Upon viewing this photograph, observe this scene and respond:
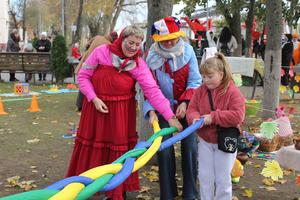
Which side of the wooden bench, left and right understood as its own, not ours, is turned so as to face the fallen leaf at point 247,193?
front

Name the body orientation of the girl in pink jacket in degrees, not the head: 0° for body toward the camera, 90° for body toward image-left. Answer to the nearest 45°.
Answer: approximately 45°

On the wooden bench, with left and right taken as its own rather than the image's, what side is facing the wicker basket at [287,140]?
front

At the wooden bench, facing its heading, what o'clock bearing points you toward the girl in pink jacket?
The girl in pink jacket is roughly at 12 o'clock from the wooden bench.

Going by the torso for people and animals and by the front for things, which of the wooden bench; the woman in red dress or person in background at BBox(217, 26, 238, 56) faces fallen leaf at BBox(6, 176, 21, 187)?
the wooden bench
